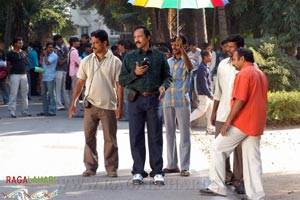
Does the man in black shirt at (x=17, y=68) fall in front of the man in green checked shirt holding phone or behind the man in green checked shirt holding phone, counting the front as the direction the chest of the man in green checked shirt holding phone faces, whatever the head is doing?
behind

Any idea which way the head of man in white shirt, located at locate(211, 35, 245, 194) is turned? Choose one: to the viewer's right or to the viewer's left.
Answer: to the viewer's left

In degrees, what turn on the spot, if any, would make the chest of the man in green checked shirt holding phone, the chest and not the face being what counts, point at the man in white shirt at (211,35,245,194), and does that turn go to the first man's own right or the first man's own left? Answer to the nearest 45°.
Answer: approximately 90° to the first man's own left

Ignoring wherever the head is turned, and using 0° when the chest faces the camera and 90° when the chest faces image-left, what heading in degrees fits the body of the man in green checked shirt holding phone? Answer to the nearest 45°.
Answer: approximately 0°

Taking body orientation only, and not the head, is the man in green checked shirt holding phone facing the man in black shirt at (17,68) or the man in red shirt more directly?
the man in red shirt

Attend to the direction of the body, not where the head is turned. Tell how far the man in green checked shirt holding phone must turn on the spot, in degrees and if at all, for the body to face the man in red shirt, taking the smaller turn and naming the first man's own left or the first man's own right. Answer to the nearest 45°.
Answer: approximately 45° to the first man's own left
